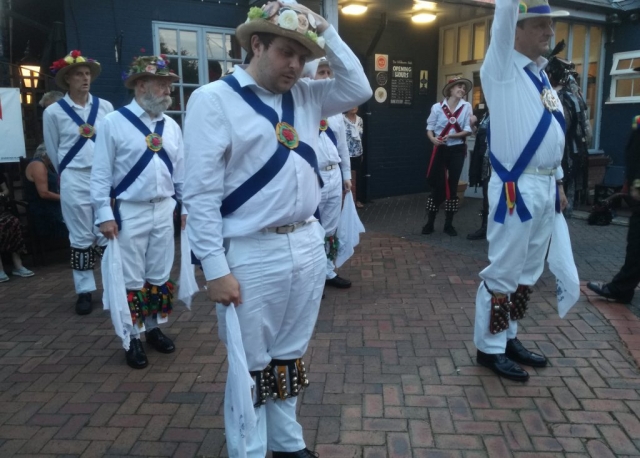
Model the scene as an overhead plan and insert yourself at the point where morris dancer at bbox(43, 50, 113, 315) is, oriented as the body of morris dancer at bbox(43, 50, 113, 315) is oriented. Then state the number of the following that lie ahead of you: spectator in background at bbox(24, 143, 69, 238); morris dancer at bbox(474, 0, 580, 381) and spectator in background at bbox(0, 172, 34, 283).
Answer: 1

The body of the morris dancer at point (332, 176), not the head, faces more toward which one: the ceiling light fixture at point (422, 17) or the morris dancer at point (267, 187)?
the morris dancer

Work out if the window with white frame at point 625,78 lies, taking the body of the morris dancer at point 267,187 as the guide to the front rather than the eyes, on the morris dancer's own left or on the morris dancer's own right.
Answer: on the morris dancer's own left

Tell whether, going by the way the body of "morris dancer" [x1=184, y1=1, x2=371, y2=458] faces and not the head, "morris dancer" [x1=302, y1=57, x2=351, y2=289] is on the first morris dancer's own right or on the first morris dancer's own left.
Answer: on the first morris dancer's own left

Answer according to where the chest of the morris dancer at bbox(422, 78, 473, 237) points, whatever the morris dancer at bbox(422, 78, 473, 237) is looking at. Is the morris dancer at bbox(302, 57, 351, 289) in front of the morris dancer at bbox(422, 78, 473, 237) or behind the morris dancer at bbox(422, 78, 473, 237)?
in front

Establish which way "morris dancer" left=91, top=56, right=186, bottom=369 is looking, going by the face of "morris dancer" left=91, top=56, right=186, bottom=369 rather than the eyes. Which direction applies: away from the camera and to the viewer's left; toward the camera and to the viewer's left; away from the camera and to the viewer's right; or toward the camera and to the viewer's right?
toward the camera and to the viewer's right

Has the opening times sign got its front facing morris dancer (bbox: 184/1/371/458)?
yes

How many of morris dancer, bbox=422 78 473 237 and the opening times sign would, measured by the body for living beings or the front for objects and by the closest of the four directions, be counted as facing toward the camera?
2
